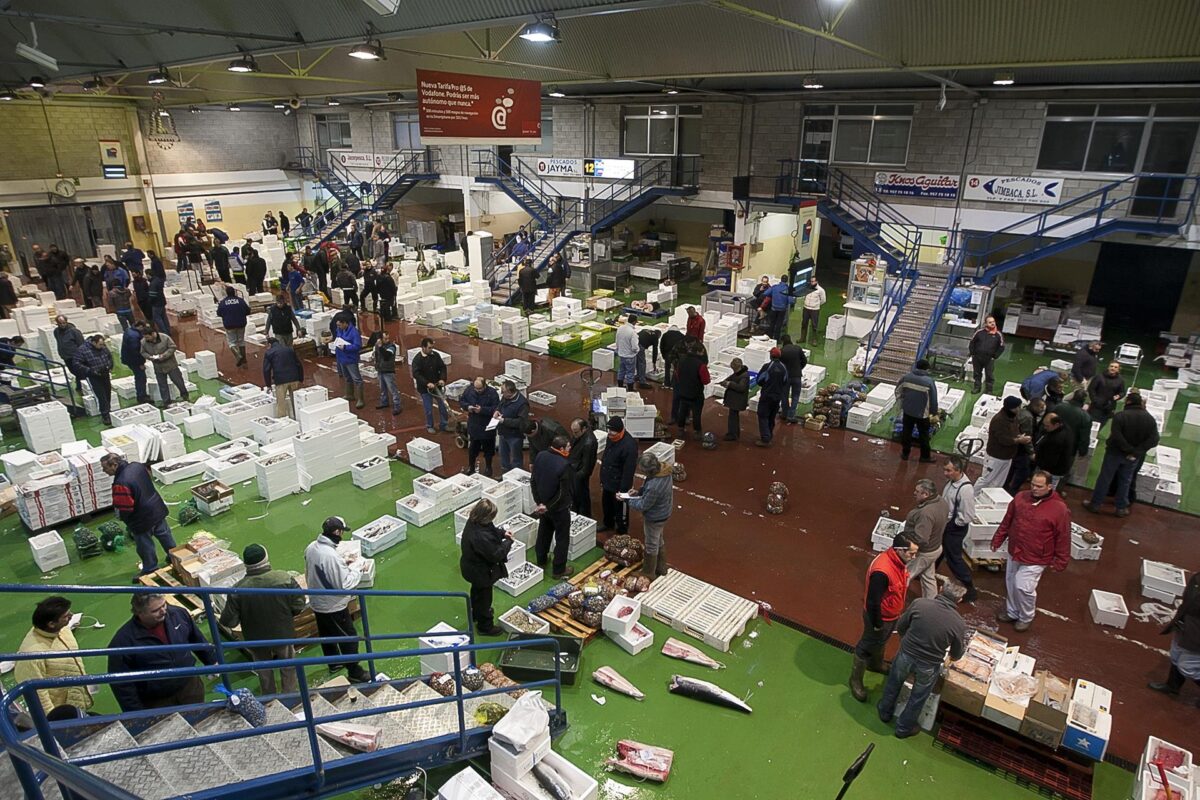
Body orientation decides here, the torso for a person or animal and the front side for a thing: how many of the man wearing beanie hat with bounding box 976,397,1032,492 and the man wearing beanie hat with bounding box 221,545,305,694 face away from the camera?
1

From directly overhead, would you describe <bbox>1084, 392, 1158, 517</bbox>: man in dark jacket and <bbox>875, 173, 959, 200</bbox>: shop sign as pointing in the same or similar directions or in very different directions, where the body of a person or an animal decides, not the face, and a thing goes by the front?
very different directions

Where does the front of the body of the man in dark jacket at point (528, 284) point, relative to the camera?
away from the camera

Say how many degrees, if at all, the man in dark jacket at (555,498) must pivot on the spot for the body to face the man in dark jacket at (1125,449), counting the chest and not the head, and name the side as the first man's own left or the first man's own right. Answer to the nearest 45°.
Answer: approximately 45° to the first man's own right

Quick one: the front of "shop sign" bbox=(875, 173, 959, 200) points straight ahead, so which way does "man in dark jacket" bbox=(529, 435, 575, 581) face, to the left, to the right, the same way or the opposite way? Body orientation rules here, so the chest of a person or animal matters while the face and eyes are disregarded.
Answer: the opposite way

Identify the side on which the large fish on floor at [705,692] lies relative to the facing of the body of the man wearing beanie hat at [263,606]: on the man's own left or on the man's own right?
on the man's own right

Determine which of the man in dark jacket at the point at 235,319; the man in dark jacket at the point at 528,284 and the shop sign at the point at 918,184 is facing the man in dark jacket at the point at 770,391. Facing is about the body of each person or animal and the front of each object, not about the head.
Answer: the shop sign

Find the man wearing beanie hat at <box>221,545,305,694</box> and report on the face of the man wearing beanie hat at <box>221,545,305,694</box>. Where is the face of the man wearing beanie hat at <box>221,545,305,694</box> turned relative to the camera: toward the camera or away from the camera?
away from the camera

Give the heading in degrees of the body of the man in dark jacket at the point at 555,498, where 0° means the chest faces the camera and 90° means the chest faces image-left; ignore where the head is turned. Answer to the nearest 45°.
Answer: approximately 225°
